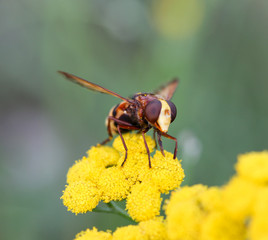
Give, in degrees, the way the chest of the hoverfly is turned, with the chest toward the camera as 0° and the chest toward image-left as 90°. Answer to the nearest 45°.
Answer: approximately 315°
